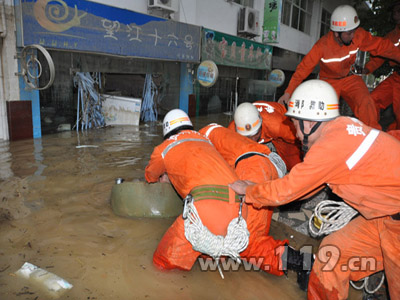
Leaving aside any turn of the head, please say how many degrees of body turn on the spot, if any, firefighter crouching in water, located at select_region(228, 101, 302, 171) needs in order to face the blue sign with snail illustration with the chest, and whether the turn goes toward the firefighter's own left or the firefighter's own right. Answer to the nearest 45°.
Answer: approximately 90° to the firefighter's own right

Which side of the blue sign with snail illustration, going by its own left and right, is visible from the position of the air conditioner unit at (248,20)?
left

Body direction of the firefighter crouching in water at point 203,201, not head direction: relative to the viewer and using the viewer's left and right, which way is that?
facing away from the viewer and to the left of the viewer

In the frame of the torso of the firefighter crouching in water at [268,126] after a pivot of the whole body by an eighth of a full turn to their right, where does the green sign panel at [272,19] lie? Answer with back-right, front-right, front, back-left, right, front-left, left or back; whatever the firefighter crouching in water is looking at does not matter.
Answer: right

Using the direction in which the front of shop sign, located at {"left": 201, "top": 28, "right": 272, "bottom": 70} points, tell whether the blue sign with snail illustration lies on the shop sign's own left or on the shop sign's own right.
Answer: on the shop sign's own right

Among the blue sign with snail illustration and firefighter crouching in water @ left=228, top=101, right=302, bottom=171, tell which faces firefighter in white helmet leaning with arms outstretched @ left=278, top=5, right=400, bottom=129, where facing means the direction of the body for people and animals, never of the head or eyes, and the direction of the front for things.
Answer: the blue sign with snail illustration

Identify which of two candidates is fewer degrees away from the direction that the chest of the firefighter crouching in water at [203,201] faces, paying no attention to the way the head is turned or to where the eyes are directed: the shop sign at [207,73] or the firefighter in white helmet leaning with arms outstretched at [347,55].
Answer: the shop sign

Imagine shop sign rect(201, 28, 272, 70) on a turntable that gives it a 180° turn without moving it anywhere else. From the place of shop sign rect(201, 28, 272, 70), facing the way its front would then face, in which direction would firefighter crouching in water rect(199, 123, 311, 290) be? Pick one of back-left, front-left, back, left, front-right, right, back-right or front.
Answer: back-left

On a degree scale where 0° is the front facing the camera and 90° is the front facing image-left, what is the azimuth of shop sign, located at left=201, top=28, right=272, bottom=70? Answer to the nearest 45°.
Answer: approximately 315°

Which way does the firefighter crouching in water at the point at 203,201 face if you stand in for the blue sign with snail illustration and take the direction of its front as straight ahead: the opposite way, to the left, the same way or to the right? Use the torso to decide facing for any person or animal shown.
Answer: the opposite way

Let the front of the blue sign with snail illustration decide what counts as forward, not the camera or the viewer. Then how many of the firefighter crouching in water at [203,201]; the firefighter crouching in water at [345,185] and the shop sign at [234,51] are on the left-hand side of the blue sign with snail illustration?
1

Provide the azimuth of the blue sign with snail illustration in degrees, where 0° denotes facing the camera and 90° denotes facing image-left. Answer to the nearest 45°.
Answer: approximately 315°
